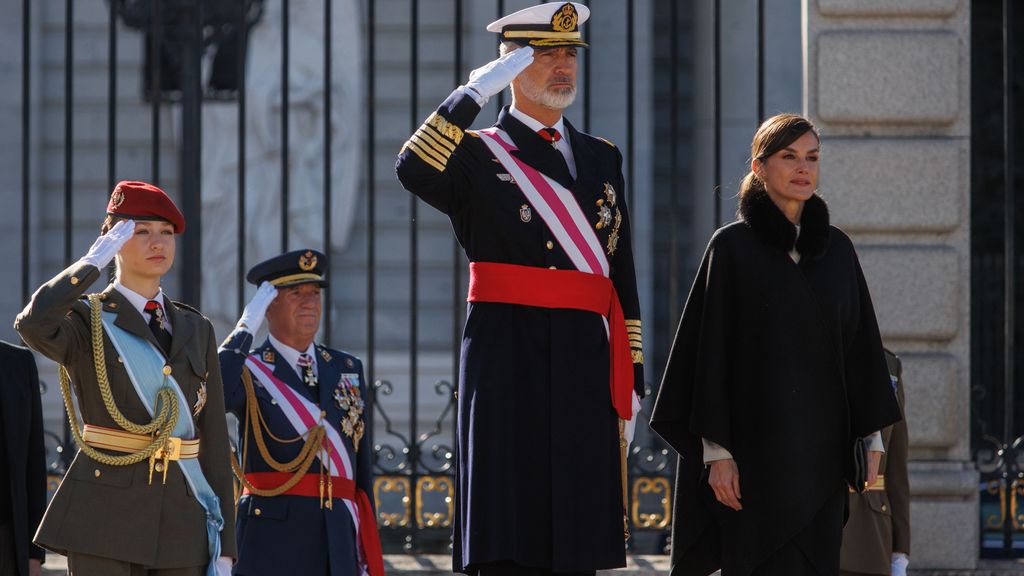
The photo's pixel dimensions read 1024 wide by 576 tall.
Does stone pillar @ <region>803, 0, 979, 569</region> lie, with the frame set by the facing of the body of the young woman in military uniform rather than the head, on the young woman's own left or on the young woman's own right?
on the young woman's own left

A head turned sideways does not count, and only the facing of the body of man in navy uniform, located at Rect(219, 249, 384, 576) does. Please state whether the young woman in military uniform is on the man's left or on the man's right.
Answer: on the man's right

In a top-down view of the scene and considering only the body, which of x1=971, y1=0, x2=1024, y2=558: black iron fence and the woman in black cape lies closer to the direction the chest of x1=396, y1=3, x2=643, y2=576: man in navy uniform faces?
the woman in black cape

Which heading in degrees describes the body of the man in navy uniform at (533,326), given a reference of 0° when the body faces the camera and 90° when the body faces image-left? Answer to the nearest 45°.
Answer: approximately 315°

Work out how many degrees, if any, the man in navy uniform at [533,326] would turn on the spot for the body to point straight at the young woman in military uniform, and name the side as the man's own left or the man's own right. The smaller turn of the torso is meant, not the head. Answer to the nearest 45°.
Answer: approximately 135° to the man's own right

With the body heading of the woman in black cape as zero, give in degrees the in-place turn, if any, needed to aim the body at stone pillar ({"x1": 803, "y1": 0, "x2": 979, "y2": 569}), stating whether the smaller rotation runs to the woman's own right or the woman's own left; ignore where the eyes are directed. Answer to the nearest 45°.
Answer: approximately 135° to the woman's own left

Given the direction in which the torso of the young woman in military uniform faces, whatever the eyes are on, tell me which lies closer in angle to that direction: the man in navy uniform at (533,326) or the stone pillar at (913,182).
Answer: the man in navy uniform

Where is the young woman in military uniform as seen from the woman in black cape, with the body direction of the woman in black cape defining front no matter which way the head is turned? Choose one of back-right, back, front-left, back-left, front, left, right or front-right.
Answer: back-right

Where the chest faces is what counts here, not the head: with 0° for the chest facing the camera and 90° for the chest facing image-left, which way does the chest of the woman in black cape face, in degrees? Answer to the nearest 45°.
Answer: approximately 315°
